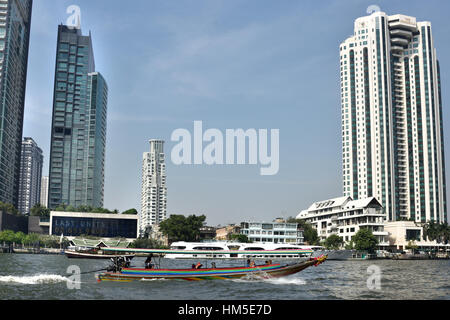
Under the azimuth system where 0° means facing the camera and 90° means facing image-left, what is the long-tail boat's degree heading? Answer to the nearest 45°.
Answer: approximately 270°
